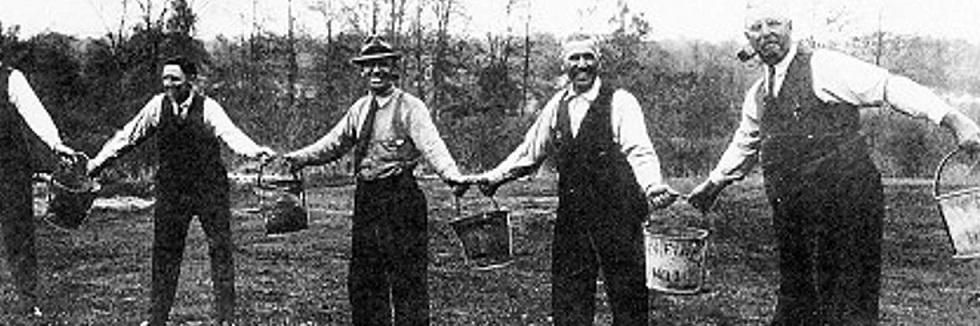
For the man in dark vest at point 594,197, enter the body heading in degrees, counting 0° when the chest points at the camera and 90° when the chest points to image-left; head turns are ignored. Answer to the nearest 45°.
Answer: approximately 0°

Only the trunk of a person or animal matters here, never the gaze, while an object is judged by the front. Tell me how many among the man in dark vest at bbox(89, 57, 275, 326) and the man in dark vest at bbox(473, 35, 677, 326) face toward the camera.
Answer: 2

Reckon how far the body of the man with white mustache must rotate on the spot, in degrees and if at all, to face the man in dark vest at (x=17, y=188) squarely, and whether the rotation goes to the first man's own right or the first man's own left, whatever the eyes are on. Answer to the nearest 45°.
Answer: approximately 45° to the first man's own right

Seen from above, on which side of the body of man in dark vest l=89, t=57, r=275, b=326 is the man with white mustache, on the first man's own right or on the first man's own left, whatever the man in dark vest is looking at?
on the first man's own left

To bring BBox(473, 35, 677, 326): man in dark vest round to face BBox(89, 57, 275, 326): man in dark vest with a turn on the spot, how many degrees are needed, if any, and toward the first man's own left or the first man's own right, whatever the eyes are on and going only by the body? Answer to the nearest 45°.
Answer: approximately 90° to the first man's own right

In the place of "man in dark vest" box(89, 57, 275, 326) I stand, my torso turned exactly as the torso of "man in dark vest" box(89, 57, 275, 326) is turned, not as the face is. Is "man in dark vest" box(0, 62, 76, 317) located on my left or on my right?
on my right

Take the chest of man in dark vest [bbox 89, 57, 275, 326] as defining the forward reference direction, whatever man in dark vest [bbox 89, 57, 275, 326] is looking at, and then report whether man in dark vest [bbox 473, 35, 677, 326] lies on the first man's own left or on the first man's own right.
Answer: on the first man's own left

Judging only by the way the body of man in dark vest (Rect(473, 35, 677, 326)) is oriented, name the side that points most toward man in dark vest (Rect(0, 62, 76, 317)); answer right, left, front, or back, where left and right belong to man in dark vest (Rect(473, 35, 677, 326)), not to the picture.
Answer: right

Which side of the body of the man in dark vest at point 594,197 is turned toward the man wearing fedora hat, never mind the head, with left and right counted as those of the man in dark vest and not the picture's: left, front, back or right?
right

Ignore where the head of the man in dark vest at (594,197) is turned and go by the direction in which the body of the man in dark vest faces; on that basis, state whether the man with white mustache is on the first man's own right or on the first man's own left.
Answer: on the first man's own left
